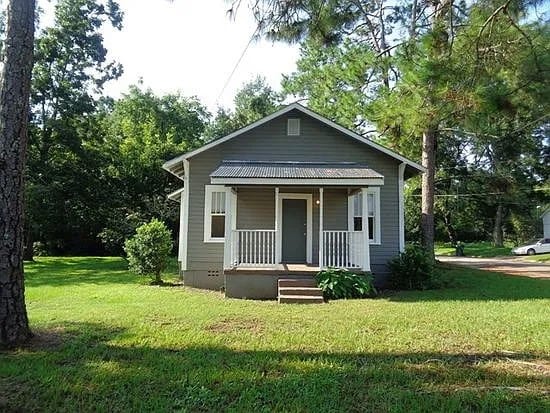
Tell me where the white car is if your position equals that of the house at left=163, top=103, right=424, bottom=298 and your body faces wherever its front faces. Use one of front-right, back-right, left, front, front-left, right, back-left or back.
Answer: back-left

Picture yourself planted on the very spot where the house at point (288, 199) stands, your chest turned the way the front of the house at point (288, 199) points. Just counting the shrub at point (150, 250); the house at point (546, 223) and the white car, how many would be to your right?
1

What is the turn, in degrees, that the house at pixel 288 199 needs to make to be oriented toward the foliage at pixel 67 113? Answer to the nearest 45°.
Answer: approximately 135° to its right

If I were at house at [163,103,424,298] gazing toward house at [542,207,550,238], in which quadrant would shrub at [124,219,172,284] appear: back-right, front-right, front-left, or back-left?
back-left

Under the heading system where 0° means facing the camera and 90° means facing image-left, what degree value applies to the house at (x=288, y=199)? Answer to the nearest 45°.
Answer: approximately 0°

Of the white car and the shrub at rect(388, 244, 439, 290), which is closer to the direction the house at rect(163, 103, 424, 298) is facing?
the shrub

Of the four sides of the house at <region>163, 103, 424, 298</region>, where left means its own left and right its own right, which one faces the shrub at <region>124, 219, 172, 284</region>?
right

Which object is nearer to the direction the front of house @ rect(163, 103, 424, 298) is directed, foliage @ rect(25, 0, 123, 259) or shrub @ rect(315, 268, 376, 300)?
the shrub

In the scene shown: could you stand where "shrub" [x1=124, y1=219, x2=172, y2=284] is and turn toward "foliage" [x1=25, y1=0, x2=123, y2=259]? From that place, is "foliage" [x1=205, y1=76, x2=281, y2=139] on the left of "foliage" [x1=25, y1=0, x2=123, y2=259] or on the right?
right

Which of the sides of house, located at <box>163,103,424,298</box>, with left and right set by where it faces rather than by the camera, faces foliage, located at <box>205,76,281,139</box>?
back
